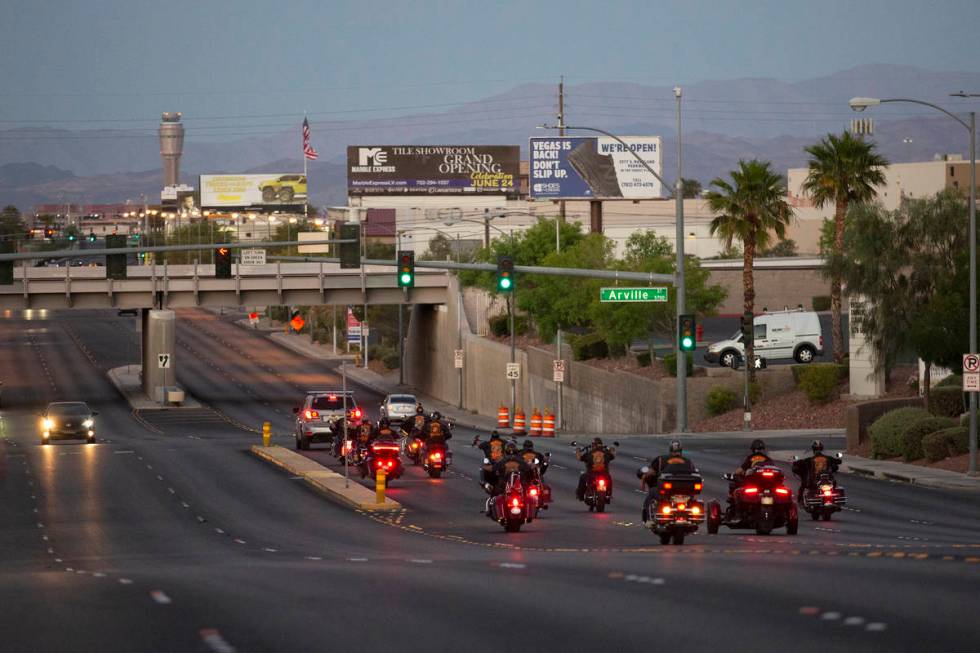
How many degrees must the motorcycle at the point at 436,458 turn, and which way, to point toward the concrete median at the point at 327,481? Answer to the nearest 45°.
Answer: approximately 90° to its left

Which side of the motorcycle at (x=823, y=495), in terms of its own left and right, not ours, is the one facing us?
back

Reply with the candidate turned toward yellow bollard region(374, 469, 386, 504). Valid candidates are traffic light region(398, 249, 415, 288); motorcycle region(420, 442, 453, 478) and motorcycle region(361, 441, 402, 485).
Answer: the traffic light

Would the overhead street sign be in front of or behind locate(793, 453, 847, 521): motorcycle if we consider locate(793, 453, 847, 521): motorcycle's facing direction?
in front

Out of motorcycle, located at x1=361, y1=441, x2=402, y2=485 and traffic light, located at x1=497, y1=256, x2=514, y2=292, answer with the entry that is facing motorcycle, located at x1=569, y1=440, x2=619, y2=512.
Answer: the traffic light

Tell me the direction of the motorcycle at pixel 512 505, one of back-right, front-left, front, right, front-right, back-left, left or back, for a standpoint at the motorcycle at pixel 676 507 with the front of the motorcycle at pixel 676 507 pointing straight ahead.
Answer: front-left

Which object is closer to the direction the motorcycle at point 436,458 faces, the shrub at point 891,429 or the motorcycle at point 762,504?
the shrub

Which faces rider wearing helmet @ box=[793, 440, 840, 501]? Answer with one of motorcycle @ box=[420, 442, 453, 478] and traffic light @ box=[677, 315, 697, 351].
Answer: the traffic light

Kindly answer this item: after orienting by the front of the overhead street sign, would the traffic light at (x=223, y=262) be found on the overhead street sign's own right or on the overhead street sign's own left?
on the overhead street sign's own right

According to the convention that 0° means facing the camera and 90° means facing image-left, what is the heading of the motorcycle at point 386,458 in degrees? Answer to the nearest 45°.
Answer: approximately 180°

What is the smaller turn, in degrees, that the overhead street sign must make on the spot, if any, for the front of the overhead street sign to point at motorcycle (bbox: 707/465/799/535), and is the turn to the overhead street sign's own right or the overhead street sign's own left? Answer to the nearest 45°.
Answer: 0° — it already faces it

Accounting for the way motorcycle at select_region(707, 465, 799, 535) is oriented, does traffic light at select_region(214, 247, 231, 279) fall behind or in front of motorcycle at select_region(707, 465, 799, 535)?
in front
